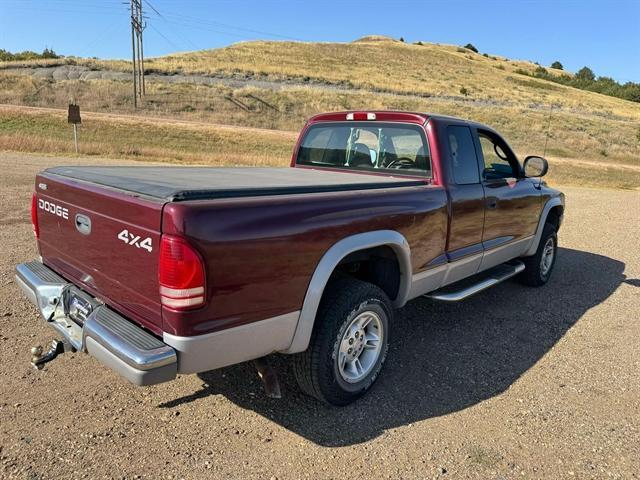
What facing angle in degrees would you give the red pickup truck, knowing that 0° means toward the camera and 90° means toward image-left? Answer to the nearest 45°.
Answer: approximately 225°
